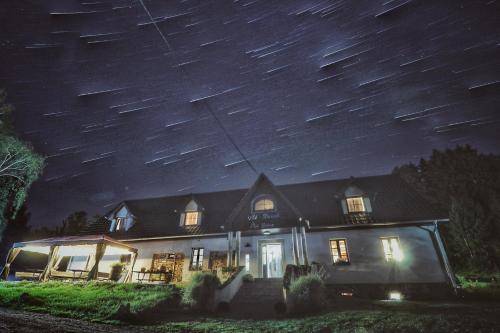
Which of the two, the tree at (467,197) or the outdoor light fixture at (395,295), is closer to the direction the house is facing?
the outdoor light fixture

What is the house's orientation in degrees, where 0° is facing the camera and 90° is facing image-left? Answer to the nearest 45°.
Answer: approximately 0°

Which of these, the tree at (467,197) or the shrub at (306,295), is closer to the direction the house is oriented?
the shrub

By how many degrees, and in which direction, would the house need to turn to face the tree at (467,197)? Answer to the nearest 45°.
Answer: approximately 135° to its left

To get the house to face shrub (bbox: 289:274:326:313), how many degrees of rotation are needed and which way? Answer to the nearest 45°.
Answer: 0° — it already faces it

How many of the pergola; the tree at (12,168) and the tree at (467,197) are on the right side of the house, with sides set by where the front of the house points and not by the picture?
2

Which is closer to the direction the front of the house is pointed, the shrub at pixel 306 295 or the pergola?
the shrub

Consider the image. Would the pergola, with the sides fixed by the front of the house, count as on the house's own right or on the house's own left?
on the house's own right
